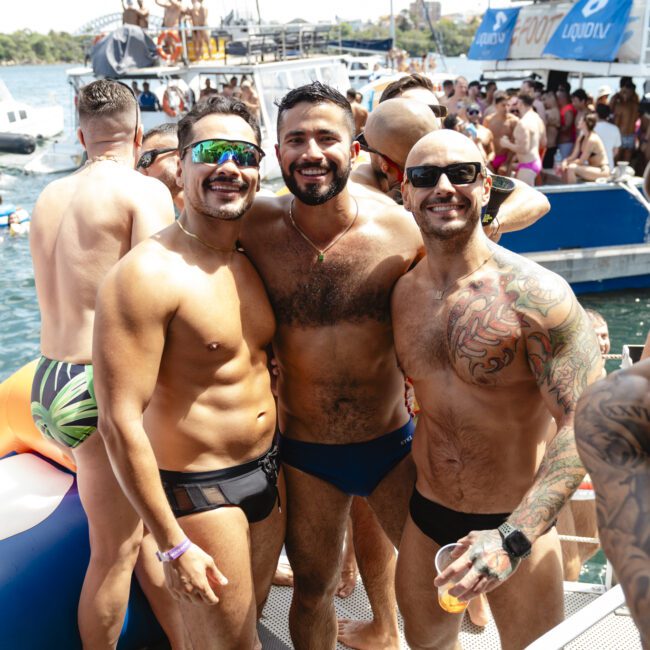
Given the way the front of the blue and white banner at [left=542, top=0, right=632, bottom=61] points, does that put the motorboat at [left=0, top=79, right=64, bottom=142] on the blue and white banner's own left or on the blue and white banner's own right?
on the blue and white banner's own right

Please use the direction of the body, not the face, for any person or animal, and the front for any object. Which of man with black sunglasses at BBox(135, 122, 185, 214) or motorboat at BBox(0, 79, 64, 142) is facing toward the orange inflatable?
the man with black sunglasses

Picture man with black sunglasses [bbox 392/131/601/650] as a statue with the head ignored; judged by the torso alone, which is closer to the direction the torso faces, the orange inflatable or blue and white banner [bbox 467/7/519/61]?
the orange inflatable

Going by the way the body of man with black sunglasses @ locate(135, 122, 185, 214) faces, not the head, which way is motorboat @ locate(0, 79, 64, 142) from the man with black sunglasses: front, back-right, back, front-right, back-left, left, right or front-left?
back-right

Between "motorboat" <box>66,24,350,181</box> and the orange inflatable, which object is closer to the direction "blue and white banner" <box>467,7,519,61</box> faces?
the orange inflatable

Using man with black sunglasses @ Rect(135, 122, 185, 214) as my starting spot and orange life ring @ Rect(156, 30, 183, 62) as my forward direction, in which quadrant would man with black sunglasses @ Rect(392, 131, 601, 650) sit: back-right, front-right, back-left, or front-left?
back-right

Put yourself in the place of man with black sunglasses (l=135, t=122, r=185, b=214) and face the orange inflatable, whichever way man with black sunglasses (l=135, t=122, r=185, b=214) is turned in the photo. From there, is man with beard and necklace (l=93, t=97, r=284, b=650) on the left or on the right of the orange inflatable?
left

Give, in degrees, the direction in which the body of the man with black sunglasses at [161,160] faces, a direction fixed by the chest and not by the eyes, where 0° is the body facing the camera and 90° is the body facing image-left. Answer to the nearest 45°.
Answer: approximately 45°

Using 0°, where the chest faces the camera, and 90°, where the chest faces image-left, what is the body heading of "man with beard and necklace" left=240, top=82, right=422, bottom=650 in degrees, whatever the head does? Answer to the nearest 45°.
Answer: approximately 0°
